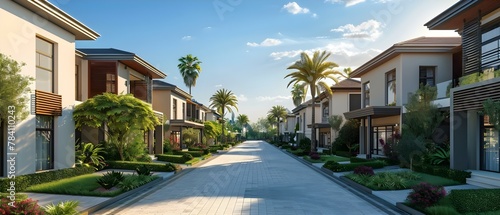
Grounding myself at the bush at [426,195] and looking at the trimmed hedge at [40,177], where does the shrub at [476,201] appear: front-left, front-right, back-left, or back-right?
back-left

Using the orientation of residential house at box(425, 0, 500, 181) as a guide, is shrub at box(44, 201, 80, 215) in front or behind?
in front

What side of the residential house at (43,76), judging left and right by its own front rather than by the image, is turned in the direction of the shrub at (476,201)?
front

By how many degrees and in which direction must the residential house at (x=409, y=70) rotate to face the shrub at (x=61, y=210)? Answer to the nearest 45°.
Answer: approximately 45° to its left

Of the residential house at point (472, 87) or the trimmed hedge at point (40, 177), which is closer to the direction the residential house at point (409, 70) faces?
the trimmed hedge

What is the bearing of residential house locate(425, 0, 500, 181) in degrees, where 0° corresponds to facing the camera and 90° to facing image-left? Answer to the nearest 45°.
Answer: approximately 45°

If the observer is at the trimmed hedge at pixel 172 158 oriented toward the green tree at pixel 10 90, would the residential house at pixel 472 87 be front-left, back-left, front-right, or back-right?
front-left

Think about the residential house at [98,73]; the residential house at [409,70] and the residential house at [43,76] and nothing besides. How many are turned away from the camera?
0

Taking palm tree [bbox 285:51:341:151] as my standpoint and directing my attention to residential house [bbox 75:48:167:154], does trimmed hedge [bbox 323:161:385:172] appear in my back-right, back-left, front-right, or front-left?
front-left

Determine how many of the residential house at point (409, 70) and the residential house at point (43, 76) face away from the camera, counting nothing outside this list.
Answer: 0

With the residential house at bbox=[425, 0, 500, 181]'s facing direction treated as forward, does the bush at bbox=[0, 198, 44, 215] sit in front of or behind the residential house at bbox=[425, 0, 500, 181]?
in front

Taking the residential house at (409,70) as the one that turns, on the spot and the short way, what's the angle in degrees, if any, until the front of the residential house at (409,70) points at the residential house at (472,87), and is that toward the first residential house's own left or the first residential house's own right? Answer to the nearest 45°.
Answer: approximately 45° to the first residential house's own left

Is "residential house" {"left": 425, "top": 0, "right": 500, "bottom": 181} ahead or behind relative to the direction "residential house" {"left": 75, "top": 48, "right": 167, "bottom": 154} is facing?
ahead

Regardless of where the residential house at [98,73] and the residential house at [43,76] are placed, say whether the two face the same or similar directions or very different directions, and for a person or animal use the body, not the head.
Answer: same or similar directions

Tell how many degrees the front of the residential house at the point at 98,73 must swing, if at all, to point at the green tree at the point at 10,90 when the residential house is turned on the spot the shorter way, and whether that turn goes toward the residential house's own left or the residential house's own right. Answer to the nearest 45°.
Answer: approximately 45° to the residential house's own right

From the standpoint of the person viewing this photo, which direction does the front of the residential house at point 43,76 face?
facing the viewer and to the right of the viewer
